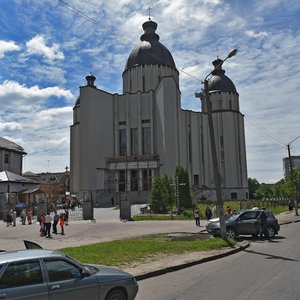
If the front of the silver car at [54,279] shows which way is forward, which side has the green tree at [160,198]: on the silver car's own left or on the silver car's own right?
on the silver car's own left

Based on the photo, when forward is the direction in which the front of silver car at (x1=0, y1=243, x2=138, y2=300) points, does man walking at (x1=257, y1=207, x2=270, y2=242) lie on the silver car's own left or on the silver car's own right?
on the silver car's own left

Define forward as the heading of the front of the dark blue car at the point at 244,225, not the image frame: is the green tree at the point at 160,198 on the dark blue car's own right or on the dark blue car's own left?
on the dark blue car's own right

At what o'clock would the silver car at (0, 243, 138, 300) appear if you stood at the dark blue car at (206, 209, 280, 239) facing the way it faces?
The silver car is roughly at 11 o'clock from the dark blue car.

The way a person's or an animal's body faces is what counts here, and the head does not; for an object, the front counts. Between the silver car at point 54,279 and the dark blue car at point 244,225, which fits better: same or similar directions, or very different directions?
very different directions

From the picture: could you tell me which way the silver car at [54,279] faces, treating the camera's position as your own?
facing to the right of the viewer

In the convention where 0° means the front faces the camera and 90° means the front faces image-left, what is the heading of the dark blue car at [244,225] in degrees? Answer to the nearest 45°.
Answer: approximately 45°

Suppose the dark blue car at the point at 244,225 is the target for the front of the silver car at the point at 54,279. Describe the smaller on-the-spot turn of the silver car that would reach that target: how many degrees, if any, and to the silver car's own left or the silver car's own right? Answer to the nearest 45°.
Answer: approximately 45° to the silver car's own left

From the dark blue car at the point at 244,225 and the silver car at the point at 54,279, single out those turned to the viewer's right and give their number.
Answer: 1
